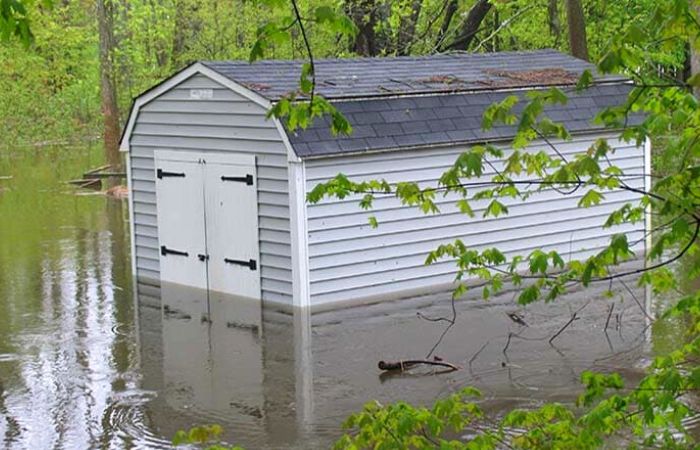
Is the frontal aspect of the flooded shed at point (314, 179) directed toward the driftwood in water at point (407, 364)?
no

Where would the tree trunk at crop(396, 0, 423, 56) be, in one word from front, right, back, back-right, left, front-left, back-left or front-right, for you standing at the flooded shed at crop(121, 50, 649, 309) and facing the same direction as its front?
back-right

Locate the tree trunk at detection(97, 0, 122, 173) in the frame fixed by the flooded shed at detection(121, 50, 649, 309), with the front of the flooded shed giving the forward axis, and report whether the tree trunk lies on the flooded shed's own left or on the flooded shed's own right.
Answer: on the flooded shed's own right

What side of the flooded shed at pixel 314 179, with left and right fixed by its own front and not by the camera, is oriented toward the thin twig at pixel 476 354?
left

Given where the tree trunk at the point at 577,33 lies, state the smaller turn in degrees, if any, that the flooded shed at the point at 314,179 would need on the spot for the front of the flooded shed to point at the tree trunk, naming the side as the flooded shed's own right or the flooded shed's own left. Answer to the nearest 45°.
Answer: approximately 180°

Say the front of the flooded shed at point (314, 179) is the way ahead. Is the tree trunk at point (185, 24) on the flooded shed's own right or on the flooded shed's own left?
on the flooded shed's own right

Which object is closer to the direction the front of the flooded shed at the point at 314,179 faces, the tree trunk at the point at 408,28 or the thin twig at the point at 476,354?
the thin twig

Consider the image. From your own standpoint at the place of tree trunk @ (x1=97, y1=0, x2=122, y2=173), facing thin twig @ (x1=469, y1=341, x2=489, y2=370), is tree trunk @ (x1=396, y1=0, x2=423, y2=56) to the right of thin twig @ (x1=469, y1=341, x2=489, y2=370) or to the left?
left

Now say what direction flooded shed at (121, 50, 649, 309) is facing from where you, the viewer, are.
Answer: facing the viewer and to the left of the viewer

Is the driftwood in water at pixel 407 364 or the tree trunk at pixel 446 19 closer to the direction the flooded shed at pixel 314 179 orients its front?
the driftwood in water

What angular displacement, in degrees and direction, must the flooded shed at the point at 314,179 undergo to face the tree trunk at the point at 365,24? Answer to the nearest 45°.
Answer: approximately 135° to its right
